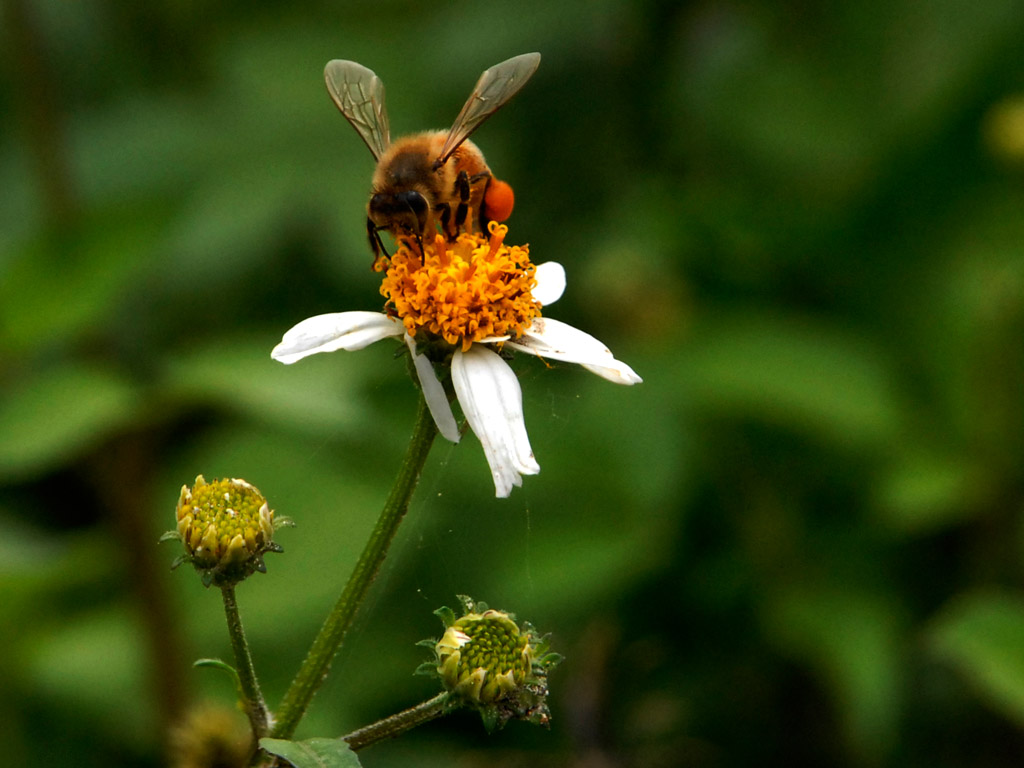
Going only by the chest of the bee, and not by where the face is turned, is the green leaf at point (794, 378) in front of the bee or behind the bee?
behind

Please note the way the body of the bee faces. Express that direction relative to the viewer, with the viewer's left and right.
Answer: facing the viewer and to the left of the viewer

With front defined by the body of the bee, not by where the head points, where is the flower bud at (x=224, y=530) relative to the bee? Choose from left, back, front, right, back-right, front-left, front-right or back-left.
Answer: front
